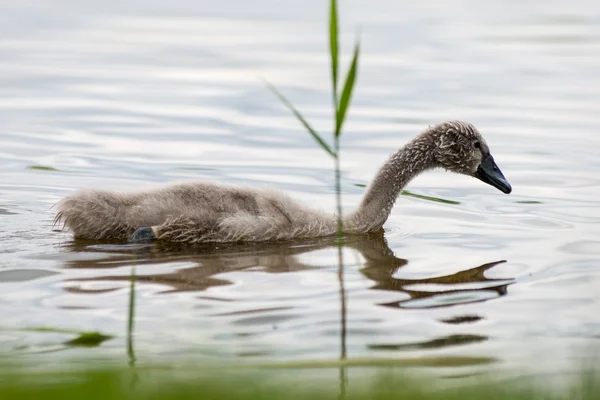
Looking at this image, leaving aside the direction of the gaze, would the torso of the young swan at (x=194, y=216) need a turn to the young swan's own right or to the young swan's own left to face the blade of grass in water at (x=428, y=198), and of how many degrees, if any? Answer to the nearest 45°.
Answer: approximately 45° to the young swan's own left

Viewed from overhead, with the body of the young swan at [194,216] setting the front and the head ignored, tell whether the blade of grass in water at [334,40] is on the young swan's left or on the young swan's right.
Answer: on the young swan's right

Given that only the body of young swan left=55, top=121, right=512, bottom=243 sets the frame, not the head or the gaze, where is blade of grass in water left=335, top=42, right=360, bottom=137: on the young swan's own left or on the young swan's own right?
on the young swan's own right

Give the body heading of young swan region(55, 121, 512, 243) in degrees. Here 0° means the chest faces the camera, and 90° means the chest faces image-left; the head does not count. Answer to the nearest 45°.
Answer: approximately 270°

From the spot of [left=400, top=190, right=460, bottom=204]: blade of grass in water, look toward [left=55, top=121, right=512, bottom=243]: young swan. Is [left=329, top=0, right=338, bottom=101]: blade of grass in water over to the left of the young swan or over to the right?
left
